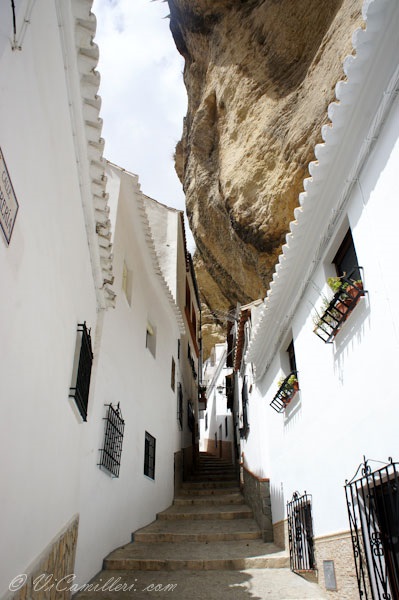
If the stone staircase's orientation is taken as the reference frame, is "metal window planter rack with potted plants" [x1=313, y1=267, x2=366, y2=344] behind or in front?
in front

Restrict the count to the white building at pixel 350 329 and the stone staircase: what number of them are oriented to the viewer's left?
1

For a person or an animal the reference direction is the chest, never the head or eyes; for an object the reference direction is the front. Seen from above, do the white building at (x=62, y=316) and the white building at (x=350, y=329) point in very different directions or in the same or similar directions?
very different directions

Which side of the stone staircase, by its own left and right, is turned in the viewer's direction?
front

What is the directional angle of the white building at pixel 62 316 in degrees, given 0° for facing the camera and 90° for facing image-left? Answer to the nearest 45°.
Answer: approximately 270°

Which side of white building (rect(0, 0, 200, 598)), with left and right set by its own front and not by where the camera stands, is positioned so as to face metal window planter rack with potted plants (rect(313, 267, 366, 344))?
front

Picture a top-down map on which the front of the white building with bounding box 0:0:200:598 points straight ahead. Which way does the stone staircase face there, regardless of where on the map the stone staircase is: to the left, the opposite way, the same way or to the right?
to the right

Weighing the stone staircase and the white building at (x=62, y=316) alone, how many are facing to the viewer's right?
1

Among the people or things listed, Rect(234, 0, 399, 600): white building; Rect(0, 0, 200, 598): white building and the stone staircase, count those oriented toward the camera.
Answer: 1

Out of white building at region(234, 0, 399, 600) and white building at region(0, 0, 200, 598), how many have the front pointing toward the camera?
0

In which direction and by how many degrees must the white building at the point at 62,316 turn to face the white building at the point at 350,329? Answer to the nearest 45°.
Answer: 0° — it already faces it

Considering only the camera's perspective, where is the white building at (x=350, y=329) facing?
facing to the left of the viewer

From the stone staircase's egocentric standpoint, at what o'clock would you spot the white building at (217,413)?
The white building is roughly at 6 o'clock from the stone staircase.

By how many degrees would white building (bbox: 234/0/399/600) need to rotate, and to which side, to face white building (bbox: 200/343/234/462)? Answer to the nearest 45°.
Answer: approximately 90° to its right
